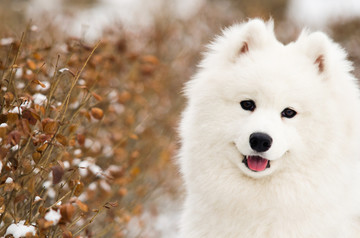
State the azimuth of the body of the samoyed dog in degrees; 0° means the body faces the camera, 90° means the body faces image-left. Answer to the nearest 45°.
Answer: approximately 0°

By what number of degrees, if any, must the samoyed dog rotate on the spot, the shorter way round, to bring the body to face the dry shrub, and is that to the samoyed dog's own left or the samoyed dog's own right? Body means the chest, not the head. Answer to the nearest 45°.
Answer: approximately 90° to the samoyed dog's own right
